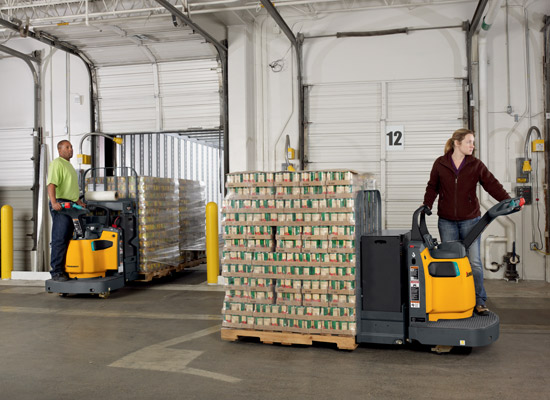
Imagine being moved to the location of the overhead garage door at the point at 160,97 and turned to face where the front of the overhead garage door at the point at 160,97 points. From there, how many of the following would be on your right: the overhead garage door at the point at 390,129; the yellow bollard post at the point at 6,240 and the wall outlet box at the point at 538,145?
1

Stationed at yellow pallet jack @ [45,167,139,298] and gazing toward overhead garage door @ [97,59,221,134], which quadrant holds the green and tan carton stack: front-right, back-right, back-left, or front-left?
back-right

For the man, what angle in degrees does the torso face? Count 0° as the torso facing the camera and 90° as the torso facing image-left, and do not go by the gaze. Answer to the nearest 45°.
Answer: approximately 315°

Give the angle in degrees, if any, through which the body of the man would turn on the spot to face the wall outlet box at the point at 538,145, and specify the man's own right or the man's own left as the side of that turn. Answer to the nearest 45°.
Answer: approximately 45° to the man's own left

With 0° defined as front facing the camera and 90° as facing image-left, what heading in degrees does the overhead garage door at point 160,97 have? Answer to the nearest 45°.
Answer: approximately 0°

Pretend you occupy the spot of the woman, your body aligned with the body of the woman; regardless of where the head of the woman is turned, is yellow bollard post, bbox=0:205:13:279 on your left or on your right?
on your right

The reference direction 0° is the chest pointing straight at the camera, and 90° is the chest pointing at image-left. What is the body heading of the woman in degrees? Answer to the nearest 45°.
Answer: approximately 0°
